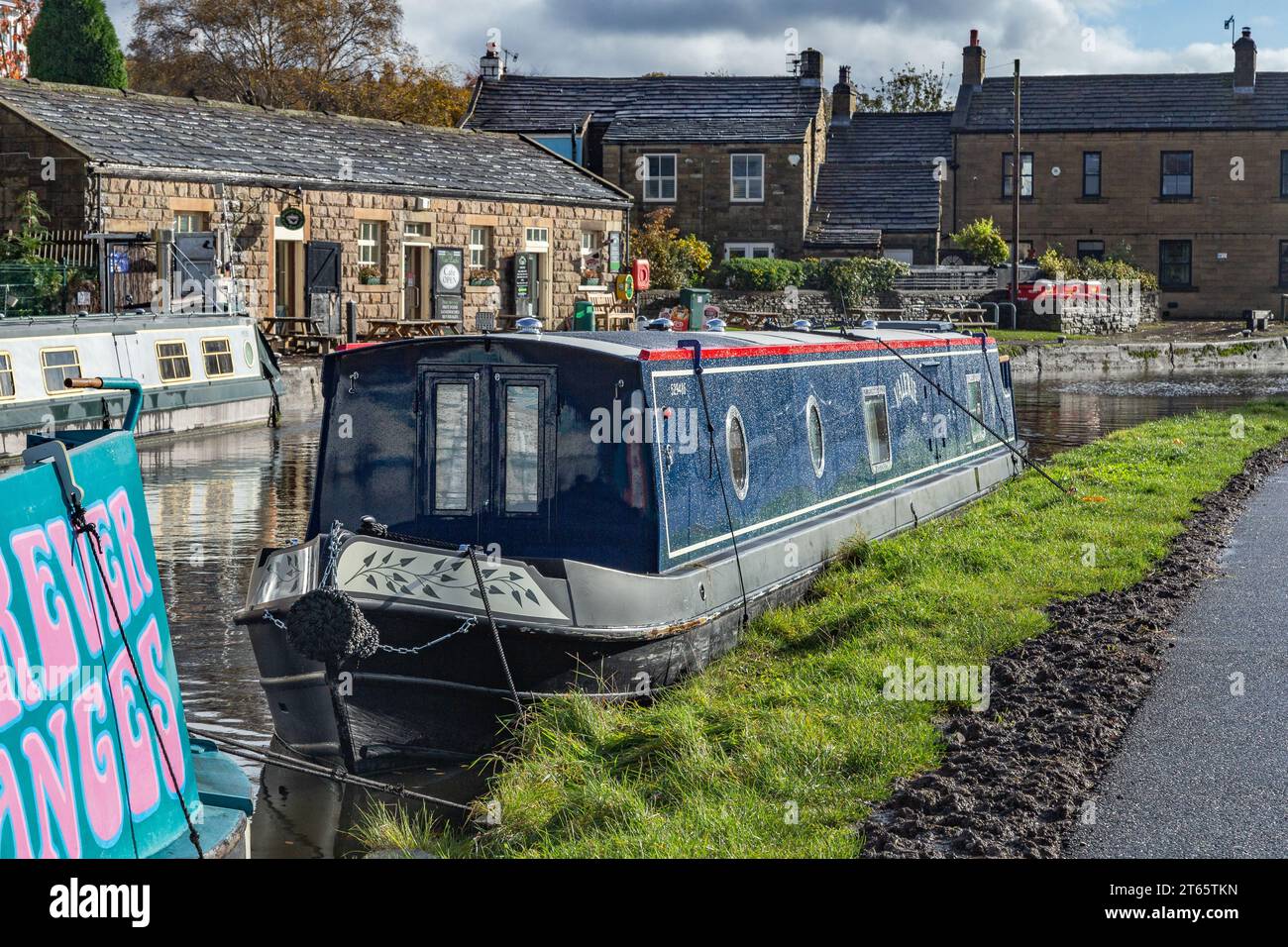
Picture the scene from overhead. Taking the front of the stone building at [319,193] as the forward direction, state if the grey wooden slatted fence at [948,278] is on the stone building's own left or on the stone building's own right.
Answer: on the stone building's own left

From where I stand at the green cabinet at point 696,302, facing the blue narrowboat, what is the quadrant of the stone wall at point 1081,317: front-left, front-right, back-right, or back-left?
back-left

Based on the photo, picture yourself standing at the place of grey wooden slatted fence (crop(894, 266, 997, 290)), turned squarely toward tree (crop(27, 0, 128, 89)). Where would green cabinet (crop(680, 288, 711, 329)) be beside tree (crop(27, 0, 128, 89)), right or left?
left

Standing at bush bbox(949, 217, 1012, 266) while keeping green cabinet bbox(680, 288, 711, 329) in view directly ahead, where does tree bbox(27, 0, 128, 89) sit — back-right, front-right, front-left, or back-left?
front-right

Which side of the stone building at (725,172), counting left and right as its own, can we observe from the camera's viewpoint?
front

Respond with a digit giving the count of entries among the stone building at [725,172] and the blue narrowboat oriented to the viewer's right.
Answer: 0

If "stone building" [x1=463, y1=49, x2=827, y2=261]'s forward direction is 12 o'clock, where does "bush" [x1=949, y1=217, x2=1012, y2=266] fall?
The bush is roughly at 9 o'clock from the stone building.

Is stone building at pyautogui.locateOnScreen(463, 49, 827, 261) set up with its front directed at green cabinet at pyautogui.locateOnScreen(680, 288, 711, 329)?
yes

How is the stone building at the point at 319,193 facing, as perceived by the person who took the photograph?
facing the viewer and to the right of the viewer

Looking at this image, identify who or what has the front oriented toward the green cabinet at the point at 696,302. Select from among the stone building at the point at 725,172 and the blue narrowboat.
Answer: the stone building

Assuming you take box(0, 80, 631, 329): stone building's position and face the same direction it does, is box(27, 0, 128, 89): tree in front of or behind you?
behind

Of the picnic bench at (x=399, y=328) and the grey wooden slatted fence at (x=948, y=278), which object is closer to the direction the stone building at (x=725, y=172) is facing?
the picnic bench
